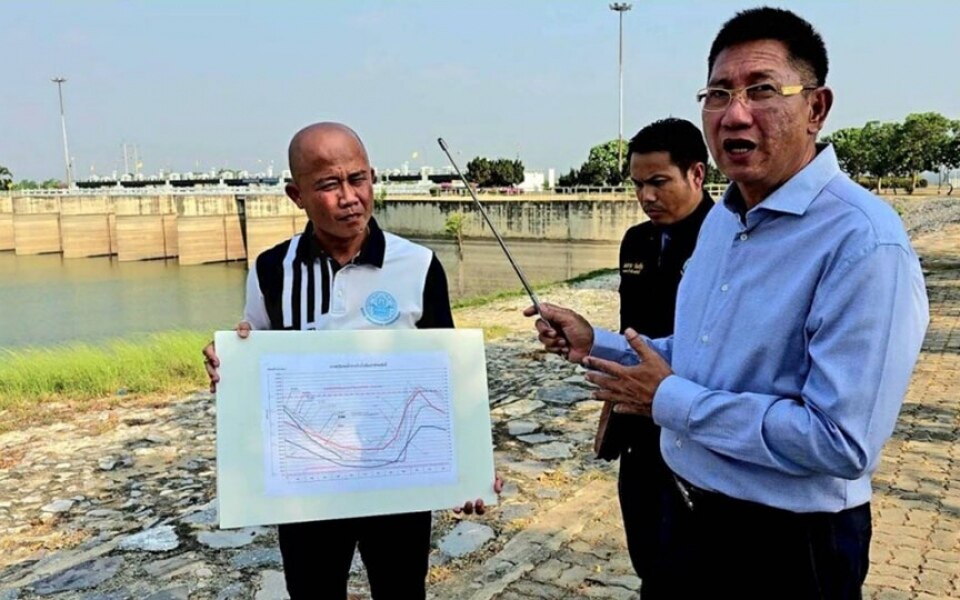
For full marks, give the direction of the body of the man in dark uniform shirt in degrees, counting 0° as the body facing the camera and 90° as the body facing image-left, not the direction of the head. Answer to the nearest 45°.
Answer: approximately 45°

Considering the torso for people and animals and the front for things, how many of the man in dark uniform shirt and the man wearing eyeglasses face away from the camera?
0

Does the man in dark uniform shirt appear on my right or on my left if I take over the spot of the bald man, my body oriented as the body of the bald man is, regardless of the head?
on my left

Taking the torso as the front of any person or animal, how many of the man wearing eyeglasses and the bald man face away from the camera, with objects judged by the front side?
0

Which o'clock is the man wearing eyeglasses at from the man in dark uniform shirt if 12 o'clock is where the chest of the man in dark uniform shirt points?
The man wearing eyeglasses is roughly at 10 o'clock from the man in dark uniform shirt.

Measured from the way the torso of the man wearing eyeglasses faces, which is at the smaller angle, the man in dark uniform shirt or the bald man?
the bald man

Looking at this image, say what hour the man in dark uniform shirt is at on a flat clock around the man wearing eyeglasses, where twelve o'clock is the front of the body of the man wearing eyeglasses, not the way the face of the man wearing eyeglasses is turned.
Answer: The man in dark uniform shirt is roughly at 4 o'clock from the man wearing eyeglasses.

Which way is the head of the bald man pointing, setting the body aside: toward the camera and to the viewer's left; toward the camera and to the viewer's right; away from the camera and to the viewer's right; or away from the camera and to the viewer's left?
toward the camera and to the viewer's right

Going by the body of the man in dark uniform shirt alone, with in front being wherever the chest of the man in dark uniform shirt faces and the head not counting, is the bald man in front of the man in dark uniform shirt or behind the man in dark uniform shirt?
in front

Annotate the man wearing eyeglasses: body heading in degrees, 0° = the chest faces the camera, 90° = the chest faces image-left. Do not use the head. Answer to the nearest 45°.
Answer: approximately 45°

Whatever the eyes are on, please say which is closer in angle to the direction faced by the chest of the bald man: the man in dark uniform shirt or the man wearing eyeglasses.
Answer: the man wearing eyeglasses

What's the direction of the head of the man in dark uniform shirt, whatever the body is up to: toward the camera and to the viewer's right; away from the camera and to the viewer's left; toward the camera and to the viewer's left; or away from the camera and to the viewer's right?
toward the camera and to the viewer's left
